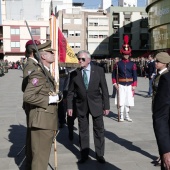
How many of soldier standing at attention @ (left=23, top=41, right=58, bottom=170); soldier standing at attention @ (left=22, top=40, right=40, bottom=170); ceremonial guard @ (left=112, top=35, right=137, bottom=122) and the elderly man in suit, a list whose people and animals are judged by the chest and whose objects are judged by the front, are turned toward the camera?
2

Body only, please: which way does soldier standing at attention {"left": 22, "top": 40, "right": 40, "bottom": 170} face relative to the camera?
to the viewer's right

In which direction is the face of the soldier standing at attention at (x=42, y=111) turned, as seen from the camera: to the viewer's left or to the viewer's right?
to the viewer's right

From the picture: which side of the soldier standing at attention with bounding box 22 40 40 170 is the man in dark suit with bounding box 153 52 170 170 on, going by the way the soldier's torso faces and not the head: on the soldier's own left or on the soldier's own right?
on the soldier's own right

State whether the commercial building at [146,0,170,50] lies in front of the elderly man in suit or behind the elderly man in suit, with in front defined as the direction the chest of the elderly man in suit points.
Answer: behind

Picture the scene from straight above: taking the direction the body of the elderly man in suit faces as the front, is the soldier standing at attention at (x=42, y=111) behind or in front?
in front

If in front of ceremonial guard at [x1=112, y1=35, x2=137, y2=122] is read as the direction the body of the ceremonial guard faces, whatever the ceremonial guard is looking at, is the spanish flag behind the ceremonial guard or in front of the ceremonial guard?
in front

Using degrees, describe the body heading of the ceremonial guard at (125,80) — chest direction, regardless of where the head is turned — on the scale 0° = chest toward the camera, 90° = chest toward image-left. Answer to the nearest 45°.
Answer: approximately 0°

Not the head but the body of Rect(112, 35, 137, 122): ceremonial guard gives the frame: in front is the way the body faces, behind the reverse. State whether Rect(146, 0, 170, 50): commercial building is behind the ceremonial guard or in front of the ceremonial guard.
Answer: behind

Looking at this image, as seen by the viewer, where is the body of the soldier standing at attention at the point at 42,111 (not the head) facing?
to the viewer's right
